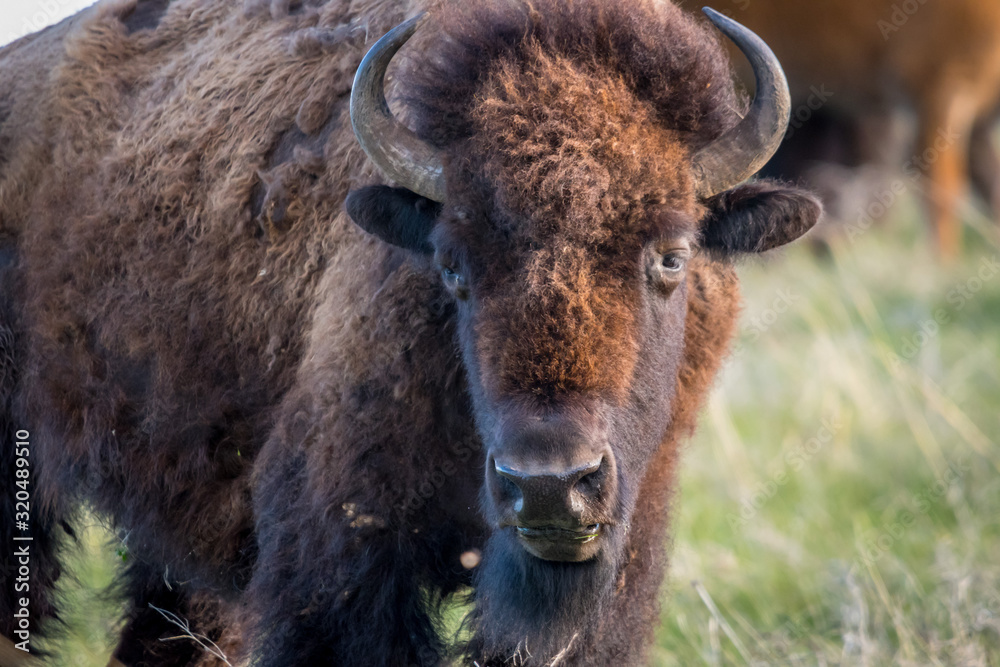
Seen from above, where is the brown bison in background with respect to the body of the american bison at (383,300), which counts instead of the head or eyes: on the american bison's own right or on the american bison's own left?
on the american bison's own left

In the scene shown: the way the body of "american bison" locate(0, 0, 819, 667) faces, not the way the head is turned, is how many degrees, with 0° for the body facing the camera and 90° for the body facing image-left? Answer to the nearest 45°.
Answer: approximately 315°
